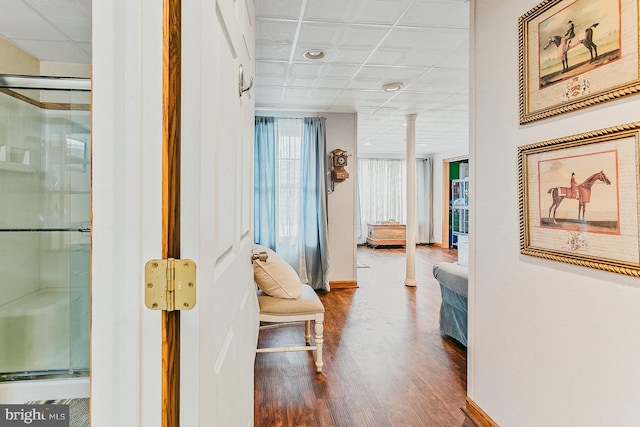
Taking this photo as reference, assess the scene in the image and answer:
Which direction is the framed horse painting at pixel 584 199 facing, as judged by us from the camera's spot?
facing the viewer and to the left of the viewer

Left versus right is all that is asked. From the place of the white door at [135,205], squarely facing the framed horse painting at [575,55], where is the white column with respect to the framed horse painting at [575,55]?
left

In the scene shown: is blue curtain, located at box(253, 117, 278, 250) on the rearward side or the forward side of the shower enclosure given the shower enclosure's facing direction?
on the rearward side

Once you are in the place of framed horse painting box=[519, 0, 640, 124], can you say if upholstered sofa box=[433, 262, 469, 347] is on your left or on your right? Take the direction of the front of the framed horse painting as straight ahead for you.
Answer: on your right

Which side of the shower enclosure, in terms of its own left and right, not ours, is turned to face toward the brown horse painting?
left

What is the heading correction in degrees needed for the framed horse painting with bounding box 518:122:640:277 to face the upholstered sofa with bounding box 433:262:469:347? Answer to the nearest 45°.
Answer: approximately 90° to its right

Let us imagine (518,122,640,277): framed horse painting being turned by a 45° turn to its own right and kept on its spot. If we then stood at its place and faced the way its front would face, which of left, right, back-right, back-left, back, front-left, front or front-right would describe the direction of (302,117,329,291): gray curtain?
front-right

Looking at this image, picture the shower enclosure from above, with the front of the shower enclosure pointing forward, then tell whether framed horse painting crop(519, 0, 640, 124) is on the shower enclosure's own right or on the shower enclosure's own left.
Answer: on the shower enclosure's own left

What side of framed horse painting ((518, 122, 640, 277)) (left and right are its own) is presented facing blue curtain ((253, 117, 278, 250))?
right

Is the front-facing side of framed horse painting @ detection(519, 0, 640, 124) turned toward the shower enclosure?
yes

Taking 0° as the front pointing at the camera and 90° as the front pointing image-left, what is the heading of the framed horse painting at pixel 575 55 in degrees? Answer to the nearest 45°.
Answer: approximately 45°
